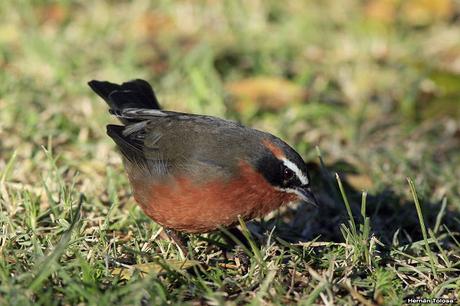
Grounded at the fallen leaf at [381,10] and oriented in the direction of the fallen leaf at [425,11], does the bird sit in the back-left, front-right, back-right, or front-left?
back-right

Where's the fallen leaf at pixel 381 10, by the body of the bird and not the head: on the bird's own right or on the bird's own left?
on the bird's own left

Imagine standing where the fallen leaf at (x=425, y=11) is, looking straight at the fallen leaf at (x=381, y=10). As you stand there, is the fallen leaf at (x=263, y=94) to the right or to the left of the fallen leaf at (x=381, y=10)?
left

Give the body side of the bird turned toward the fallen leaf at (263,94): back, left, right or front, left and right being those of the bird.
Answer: left

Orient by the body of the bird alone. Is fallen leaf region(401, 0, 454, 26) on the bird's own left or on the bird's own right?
on the bird's own left

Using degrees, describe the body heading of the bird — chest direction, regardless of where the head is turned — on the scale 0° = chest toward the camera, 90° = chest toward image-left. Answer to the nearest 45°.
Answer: approximately 270°
